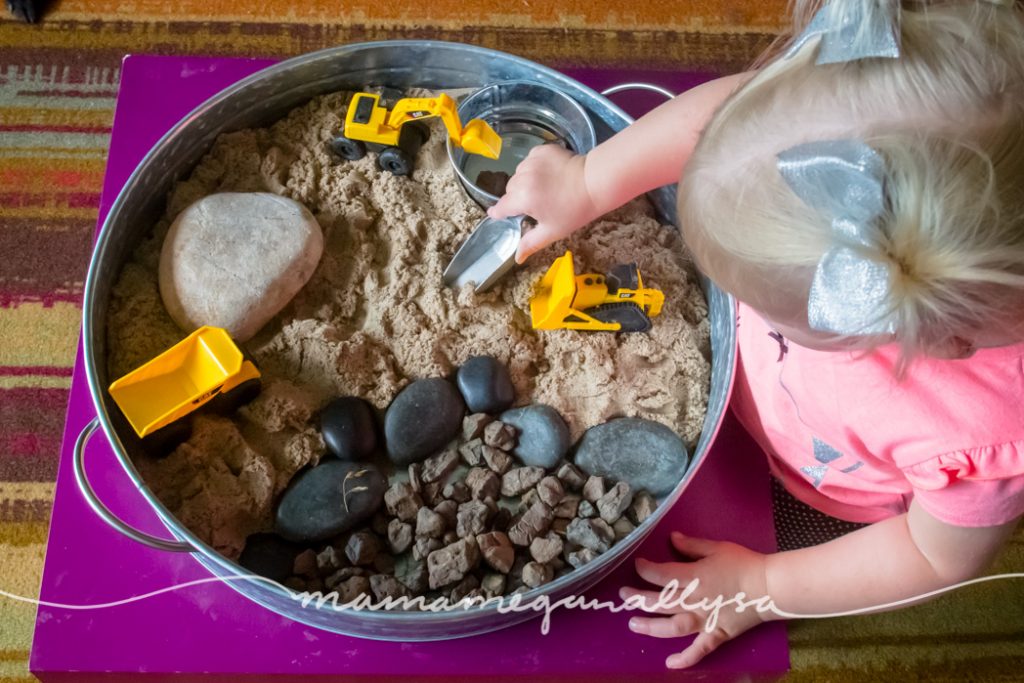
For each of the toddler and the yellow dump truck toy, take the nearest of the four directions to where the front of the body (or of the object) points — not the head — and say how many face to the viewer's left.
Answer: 1

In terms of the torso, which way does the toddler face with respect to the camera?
to the viewer's left

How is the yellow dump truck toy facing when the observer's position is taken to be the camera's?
facing away from the viewer and to the right of the viewer
